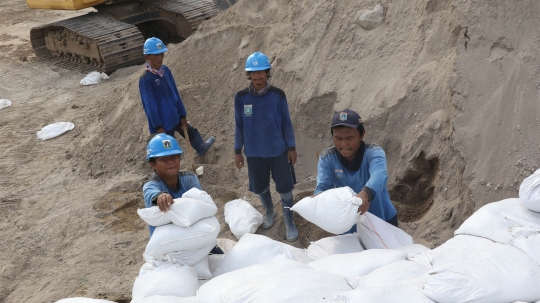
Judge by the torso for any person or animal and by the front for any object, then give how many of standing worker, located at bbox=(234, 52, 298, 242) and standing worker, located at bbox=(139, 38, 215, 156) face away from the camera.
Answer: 0

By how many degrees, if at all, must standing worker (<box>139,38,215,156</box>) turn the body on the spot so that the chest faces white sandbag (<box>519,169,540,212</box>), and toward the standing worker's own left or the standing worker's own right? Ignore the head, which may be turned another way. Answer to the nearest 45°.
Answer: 0° — they already face it

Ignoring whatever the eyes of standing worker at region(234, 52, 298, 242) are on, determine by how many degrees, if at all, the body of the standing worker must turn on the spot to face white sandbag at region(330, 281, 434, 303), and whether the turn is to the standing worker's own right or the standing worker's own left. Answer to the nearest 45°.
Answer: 0° — they already face it

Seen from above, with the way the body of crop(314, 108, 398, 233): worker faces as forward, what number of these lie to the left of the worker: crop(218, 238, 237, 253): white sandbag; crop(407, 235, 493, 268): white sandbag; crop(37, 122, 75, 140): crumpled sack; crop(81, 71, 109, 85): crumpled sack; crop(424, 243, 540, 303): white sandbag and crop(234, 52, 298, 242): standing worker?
2

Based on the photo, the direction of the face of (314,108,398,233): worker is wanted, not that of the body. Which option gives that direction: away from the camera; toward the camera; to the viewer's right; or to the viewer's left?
toward the camera

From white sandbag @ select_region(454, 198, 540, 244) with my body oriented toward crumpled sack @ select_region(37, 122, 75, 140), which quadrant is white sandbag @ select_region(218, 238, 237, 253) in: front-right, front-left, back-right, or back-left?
front-left

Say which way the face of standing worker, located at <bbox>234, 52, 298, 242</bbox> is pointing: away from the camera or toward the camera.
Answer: toward the camera

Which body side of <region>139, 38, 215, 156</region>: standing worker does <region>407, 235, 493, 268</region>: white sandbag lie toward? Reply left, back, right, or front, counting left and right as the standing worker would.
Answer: front

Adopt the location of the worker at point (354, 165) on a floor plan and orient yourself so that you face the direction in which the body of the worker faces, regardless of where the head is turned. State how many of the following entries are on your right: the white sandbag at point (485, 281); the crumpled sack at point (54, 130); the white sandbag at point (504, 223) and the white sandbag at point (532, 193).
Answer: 1

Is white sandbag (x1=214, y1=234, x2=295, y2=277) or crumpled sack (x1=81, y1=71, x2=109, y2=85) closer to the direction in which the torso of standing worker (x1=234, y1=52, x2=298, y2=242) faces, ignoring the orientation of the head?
the white sandbag

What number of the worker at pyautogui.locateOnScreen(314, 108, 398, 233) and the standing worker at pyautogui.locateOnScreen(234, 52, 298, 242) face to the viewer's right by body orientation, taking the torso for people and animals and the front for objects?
0

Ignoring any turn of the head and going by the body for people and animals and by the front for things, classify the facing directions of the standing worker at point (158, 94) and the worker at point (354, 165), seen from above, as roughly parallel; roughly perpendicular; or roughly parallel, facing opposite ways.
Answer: roughly perpendicular

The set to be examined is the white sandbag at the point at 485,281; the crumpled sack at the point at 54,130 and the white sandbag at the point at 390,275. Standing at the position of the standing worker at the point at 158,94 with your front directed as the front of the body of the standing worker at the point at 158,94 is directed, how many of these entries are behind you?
1

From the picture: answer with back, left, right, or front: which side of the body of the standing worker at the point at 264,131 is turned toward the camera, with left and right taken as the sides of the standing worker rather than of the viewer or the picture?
front

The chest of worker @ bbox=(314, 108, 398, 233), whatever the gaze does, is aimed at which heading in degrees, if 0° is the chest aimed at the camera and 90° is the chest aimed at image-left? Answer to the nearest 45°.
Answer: approximately 45°

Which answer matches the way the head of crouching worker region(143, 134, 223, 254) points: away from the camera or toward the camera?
toward the camera
